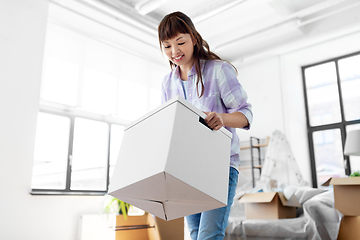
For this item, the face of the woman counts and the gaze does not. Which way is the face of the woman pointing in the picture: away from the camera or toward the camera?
toward the camera

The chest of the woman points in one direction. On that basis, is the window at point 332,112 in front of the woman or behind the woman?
behind

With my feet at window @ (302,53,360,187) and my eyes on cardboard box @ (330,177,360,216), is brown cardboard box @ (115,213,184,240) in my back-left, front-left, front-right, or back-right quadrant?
front-right

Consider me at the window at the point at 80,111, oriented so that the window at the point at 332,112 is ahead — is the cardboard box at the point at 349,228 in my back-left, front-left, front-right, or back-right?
front-right

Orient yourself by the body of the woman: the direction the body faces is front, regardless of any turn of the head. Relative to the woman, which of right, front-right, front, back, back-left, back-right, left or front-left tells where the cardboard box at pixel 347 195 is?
back

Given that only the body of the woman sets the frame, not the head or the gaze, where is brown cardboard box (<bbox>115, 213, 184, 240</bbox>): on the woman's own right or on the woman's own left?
on the woman's own right

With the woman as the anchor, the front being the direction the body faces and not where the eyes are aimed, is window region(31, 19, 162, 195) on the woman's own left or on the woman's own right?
on the woman's own right

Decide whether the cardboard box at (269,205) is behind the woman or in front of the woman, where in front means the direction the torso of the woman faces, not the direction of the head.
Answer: behind

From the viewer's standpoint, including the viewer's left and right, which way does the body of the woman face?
facing the viewer and to the left of the viewer
